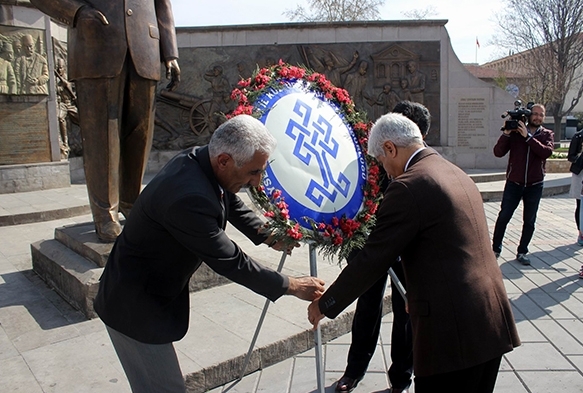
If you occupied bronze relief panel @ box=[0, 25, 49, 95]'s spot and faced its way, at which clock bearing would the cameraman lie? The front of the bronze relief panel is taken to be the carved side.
The cameraman is roughly at 11 o'clock from the bronze relief panel.

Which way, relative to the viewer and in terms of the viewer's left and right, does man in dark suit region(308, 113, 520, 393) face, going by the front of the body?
facing away from the viewer and to the left of the viewer

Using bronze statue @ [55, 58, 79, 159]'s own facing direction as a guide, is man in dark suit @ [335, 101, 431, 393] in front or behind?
in front

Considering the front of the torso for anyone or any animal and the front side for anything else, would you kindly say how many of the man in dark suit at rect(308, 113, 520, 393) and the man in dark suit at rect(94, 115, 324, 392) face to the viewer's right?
1

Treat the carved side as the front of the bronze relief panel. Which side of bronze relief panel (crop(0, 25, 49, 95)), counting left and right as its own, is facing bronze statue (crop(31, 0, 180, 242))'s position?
front

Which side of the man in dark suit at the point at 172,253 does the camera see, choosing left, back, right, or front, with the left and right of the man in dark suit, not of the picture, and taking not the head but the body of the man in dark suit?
right

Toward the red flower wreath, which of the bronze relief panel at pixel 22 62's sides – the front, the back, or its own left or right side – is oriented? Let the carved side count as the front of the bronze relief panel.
front

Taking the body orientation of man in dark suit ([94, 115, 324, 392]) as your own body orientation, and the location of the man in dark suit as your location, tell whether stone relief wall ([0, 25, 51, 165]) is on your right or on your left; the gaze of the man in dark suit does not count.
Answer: on your left

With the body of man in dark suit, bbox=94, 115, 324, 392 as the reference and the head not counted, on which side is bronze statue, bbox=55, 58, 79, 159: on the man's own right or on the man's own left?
on the man's own left

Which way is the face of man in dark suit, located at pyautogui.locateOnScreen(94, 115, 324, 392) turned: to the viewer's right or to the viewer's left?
to the viewer's right
